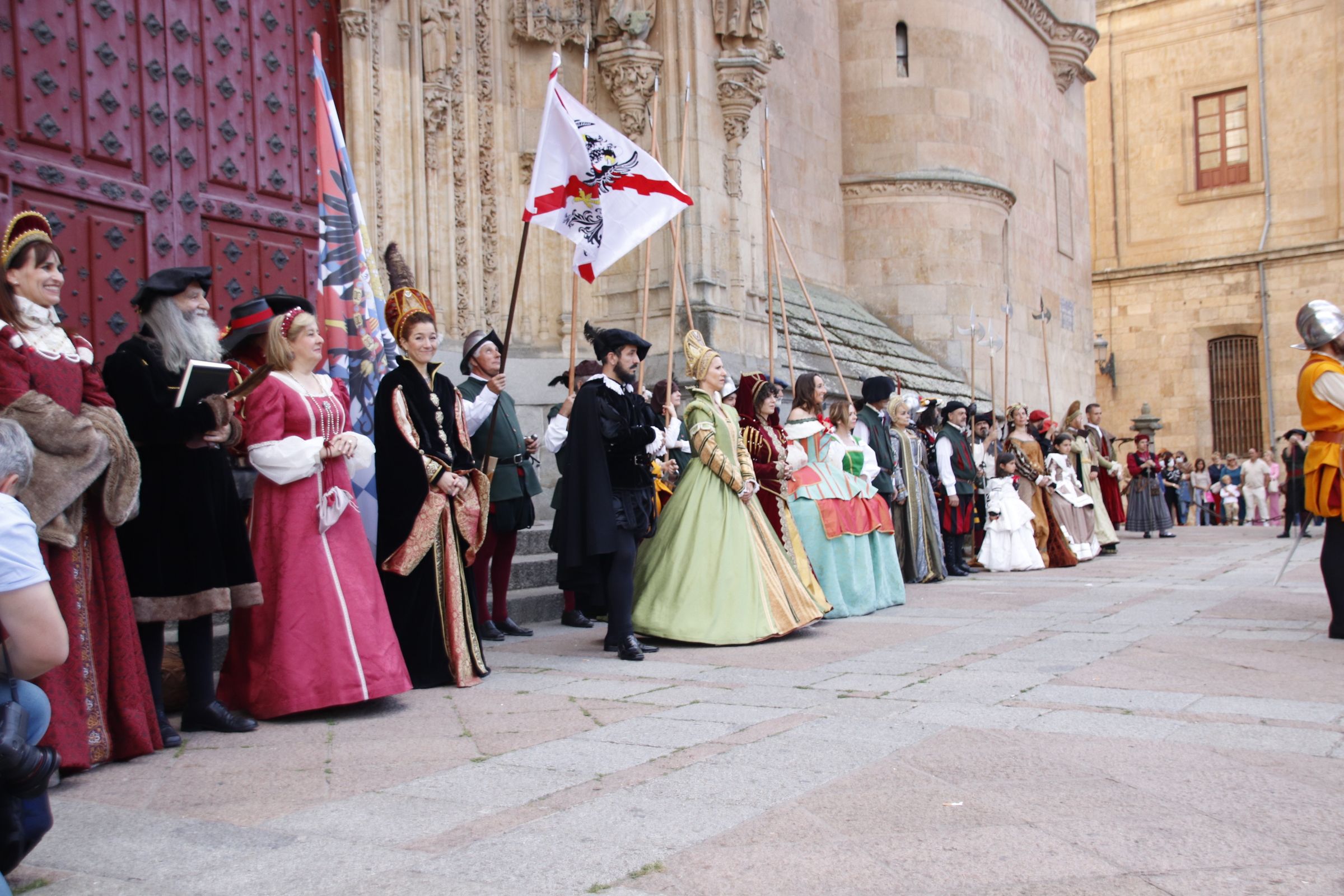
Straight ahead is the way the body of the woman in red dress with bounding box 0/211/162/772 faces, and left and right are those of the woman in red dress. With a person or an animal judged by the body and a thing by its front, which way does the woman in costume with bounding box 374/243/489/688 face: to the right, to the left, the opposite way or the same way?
the same way

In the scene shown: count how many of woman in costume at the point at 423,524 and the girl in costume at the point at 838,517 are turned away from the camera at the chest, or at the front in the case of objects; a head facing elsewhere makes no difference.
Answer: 0

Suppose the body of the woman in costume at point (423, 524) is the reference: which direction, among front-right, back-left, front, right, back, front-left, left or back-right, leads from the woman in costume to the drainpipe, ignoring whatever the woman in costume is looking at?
left

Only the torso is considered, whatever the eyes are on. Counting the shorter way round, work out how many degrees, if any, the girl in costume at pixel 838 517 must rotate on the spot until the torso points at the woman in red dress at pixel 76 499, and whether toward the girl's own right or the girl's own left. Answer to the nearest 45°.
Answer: approximately 90° to the girl's own right

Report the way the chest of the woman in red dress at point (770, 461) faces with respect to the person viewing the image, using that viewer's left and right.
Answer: facing the viewer and to the right of the viewer

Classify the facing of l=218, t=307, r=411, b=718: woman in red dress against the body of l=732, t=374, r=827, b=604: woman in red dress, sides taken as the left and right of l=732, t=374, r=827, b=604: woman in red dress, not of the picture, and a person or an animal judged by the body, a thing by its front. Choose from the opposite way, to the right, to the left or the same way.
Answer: the same way

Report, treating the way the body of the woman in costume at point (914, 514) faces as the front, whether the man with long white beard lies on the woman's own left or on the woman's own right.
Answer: on the woman's own right

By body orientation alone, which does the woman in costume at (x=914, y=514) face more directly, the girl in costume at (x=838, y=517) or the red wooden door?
the girl in costume

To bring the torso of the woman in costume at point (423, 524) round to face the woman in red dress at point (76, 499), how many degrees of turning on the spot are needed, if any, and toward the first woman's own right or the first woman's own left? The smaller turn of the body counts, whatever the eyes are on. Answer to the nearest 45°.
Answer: approximately 90° to the first woman's own right

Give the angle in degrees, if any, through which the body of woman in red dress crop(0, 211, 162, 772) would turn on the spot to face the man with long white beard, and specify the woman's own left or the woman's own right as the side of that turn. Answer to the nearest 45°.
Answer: approximately 90° to the woman's own left

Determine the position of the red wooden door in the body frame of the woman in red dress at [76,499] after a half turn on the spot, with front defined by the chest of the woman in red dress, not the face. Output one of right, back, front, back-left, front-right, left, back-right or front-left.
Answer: front-right

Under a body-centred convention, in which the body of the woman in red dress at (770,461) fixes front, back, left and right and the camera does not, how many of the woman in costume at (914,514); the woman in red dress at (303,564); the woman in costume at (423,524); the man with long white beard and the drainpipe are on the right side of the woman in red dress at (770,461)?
3

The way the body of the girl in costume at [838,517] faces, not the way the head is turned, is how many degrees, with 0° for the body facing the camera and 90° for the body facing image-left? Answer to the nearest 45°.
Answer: approximately 315°

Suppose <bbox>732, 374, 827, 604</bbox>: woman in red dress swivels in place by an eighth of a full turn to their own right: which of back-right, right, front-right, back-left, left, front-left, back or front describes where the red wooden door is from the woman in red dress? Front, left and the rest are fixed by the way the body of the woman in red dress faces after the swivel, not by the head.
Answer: right

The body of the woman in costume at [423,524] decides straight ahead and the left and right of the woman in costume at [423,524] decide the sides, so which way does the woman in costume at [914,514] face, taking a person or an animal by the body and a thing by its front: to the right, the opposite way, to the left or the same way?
the same way

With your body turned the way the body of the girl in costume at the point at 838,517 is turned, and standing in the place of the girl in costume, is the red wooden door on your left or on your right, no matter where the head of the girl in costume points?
on your right
